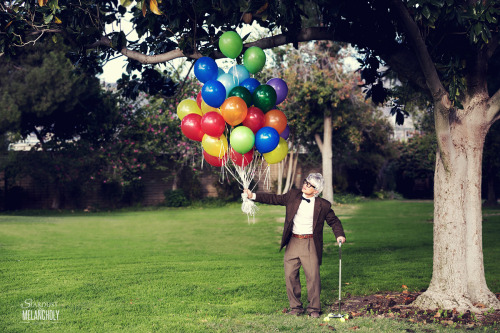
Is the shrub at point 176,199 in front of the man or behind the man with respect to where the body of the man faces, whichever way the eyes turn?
behind

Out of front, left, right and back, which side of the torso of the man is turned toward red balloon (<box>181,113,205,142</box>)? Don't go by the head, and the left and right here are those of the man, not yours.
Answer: right

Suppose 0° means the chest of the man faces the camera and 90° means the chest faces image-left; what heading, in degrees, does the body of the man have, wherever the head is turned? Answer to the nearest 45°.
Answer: approximately 0°

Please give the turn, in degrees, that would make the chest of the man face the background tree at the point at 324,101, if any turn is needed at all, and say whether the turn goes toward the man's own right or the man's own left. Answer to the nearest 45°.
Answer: approximately 180°

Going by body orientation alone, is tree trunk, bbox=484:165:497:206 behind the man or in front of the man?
behind
